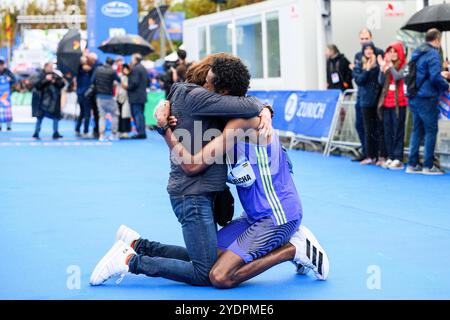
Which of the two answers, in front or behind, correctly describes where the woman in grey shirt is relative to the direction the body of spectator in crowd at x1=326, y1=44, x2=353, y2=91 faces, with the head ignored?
in front

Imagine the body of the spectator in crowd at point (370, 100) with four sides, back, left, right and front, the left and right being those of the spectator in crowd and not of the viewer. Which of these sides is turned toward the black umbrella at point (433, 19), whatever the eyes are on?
left

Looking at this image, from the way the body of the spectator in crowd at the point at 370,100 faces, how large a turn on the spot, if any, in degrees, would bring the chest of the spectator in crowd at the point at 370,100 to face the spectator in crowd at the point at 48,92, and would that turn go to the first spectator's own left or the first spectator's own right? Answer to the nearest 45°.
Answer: approximately 90° to the first spectator's own right

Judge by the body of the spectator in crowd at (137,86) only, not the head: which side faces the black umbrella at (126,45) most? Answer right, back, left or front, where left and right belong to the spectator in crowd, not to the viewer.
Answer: front

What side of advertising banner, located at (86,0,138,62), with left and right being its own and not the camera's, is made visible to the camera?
front

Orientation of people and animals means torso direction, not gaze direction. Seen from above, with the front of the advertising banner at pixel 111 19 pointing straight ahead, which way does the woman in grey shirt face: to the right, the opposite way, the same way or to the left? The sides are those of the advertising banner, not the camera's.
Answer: to the left

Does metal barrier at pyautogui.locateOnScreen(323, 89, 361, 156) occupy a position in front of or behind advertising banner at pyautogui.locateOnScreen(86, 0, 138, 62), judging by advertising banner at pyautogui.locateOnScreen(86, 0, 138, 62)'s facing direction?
in front

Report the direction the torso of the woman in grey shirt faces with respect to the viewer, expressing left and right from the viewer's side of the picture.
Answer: facing to the right of the viewer
